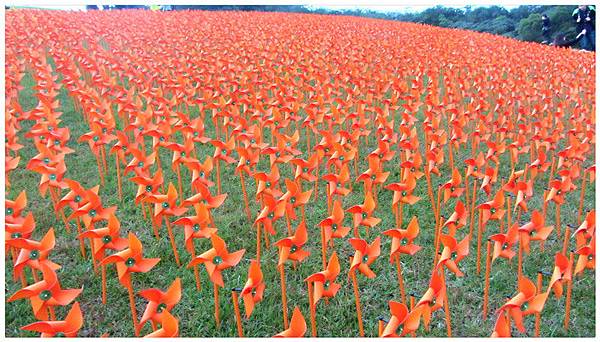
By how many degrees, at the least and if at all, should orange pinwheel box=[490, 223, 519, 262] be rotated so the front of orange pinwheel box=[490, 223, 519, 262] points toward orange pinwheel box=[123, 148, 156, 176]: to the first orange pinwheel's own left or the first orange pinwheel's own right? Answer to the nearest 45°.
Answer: approximately 90° to the first orange pinwheel's own right

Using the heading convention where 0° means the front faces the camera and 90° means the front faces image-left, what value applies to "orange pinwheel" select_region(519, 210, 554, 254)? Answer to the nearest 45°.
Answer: approximately 0°

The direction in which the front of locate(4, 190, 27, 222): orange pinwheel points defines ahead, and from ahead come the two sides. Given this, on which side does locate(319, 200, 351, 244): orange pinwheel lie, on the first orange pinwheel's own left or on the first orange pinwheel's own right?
on the first orange pinwheel's own left

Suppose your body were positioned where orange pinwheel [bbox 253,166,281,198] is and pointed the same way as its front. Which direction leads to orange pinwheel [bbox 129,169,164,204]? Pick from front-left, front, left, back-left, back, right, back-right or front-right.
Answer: right

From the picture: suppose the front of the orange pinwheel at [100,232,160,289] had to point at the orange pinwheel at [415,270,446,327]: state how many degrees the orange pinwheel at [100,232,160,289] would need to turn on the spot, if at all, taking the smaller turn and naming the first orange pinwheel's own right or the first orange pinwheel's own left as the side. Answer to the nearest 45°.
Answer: approximately 45° to the first orange pinwheel's own left
